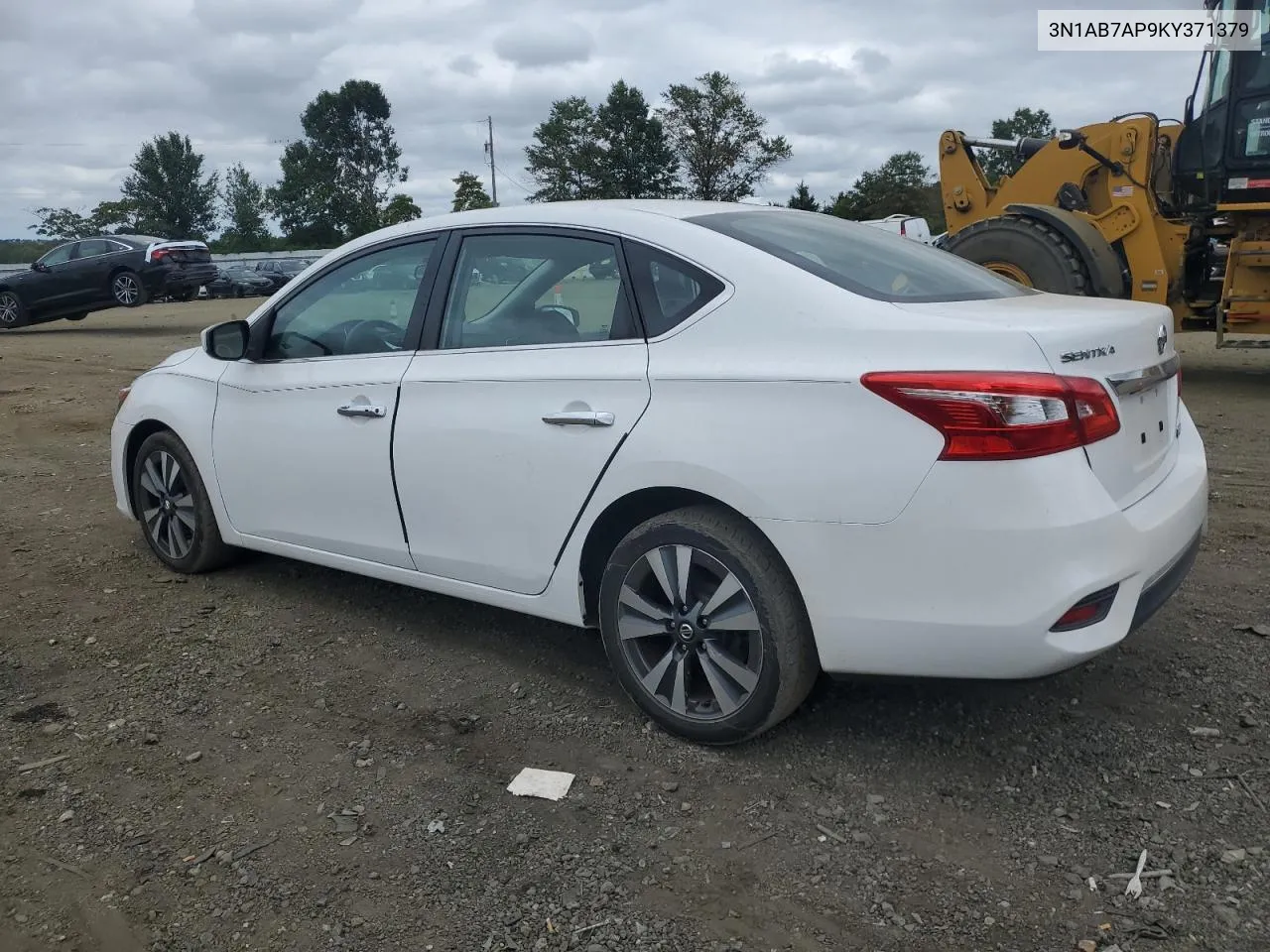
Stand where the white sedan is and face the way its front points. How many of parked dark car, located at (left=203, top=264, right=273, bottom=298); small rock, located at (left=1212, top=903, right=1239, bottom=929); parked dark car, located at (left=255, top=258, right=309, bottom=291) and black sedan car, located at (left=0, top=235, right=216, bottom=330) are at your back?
1

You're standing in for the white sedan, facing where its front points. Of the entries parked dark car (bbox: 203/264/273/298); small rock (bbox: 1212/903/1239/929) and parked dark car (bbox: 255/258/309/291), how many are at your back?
1

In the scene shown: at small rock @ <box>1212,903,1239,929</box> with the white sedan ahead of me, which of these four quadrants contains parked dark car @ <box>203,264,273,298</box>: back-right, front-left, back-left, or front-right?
front-right

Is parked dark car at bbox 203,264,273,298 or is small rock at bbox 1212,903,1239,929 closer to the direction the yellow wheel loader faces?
the parked dark car

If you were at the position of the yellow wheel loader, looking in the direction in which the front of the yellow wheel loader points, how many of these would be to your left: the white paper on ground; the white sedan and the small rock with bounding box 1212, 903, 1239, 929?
3

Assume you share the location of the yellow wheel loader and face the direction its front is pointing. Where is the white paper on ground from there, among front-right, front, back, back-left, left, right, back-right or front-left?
left

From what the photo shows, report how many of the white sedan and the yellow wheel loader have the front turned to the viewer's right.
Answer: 0

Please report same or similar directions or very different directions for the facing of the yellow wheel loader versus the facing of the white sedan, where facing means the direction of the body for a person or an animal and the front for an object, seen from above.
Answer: same or similar directions

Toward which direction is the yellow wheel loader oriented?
to the viewer's left

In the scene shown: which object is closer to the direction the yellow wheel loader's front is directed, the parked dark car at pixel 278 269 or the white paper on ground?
the parked dark car

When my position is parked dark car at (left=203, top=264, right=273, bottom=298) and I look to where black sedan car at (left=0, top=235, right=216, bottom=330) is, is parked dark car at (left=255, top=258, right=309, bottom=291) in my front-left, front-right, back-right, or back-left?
back-left

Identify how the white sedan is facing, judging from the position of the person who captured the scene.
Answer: facing away from the viewer and to the left of the viewer

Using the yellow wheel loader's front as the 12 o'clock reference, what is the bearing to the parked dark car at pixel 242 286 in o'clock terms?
The parked dark car is roughly at 1 o'clock from the yellow wheel loader.

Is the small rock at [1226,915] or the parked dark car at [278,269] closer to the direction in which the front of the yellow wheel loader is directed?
the parked dark car

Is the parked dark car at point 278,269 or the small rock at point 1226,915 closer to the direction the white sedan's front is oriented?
the parked dark car

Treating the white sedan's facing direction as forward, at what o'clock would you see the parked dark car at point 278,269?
The parked dark car is roughly at 1 o'clock from the white sedan.

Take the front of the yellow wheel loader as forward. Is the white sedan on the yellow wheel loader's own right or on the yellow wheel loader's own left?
on the yellow wheel loader's own left

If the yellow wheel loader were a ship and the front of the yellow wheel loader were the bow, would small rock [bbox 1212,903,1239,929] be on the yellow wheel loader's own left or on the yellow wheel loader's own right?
on the yellow wheel loader's own left

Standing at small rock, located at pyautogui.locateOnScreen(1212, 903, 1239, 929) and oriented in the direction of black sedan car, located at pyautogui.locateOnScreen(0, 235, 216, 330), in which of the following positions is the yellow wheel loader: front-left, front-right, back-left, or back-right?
front-right
